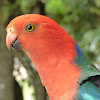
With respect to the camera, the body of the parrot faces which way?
to the viewer's left
